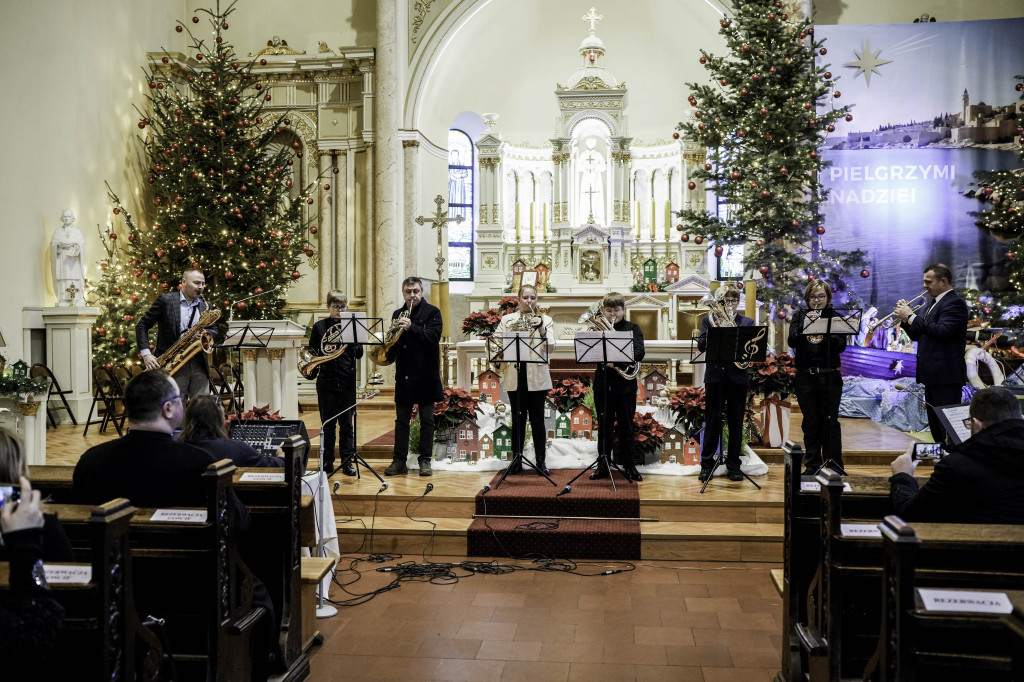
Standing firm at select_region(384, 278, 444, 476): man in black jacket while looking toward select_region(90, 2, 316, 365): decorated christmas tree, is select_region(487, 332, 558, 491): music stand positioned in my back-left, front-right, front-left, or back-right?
back-right

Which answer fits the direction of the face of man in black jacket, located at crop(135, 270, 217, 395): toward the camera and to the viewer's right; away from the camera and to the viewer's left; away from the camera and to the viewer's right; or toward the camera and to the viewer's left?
toward the camera and to the viewer's right

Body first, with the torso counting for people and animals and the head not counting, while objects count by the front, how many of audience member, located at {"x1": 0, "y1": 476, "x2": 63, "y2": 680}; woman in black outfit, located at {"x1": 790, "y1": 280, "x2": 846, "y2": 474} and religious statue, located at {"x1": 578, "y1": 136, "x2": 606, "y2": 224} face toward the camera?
2

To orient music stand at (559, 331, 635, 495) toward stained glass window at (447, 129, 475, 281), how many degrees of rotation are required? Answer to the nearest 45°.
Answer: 0° — it already faces it

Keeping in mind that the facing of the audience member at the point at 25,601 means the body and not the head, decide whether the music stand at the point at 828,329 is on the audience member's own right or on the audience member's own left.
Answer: on the audience member's own right

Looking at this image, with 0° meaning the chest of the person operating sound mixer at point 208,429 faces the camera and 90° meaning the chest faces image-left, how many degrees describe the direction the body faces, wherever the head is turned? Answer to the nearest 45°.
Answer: approximately 225°

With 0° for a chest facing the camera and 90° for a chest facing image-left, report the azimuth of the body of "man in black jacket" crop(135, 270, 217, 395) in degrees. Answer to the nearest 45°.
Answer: approximately 315°

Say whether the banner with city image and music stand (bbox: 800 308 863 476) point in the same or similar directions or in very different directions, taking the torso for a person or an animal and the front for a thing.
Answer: very different directions

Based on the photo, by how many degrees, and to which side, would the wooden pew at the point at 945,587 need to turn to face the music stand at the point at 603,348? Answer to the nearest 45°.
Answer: approximately 45° to its left

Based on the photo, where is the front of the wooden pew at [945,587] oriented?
away from the camera

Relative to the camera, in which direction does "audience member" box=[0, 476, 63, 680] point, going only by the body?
away from the camera

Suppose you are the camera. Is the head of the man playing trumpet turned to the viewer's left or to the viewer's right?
to the viewer's left

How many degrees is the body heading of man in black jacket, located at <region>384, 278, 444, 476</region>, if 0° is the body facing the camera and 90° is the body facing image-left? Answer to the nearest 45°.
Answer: approximately 45°

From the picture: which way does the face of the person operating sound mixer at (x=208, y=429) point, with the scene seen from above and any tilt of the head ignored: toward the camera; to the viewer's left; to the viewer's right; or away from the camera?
away from the camera

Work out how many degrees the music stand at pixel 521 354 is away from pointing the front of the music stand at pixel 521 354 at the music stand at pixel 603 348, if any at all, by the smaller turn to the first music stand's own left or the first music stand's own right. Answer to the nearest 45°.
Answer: approximately 90° to the first music stand's own right

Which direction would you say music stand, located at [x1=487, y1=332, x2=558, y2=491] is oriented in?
away from the camera

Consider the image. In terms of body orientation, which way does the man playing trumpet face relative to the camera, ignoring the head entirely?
to the viewer's left
